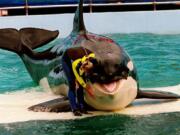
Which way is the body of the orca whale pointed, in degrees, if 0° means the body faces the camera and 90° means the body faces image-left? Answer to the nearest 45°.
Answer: approximately 315°

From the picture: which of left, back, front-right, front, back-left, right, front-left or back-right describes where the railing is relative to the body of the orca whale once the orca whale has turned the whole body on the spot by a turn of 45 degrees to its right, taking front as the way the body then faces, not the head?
back
